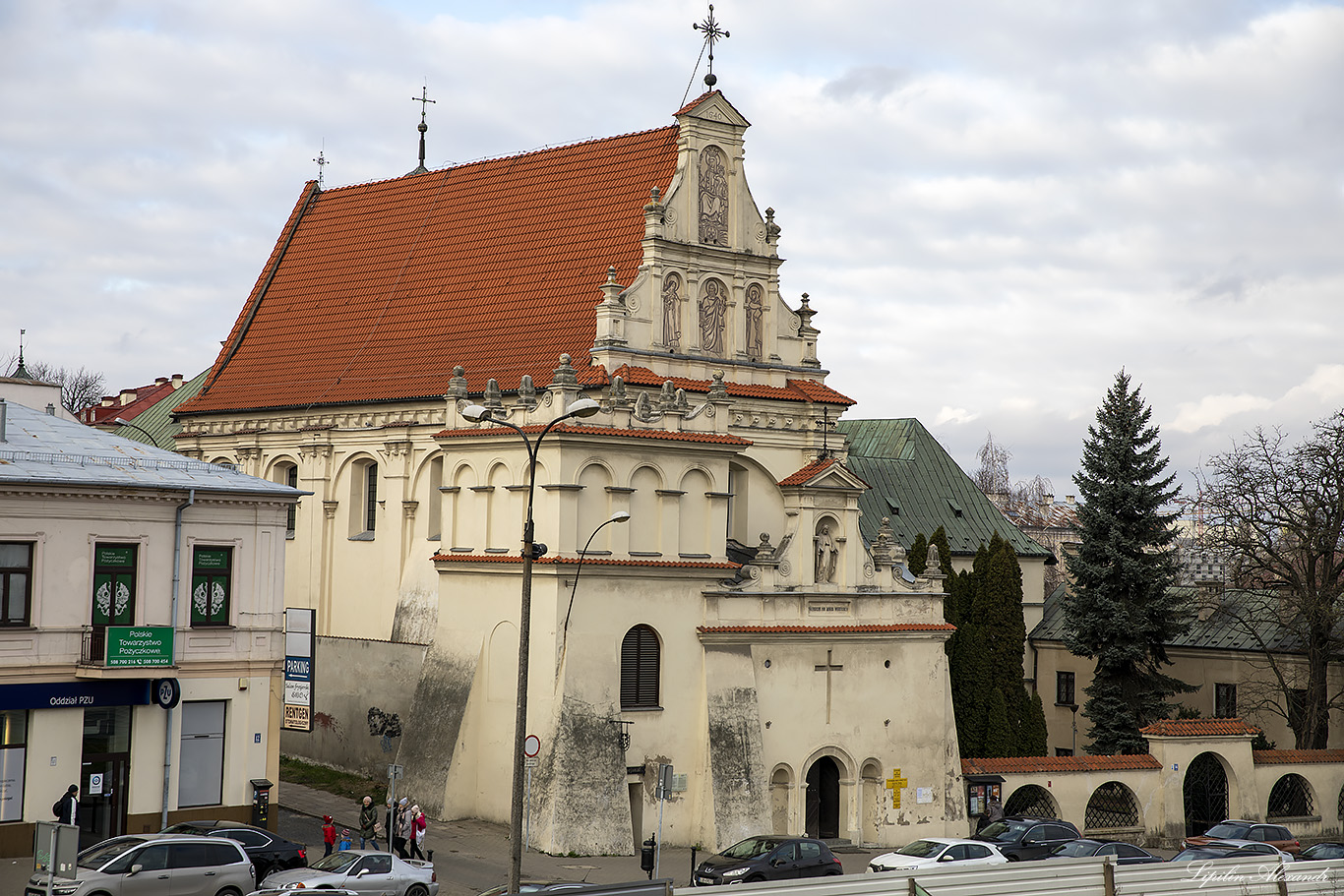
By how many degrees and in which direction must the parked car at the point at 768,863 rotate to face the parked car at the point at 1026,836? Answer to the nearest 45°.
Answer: approximately 180°

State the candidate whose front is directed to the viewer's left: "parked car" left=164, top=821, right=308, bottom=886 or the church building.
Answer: the parked car

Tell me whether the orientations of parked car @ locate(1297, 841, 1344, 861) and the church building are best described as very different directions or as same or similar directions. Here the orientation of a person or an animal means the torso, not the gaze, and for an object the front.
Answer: very different directions

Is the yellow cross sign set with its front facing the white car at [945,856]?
yes

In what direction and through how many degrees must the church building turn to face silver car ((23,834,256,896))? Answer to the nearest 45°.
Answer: approximately 90° to its right

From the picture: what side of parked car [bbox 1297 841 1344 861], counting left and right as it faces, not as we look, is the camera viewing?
left

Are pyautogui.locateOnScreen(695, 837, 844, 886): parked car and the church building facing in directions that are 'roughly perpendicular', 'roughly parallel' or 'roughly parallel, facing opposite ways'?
roughly perpendicular

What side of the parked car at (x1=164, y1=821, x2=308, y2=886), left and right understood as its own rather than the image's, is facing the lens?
left

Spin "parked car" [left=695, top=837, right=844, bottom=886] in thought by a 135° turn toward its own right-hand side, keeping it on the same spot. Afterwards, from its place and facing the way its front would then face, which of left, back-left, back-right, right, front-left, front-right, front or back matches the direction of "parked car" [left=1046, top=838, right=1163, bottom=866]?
right

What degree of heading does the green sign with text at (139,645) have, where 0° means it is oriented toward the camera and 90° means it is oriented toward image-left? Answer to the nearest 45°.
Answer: approximately 0°

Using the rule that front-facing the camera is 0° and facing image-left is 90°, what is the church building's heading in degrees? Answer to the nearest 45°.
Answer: approximately 315°
